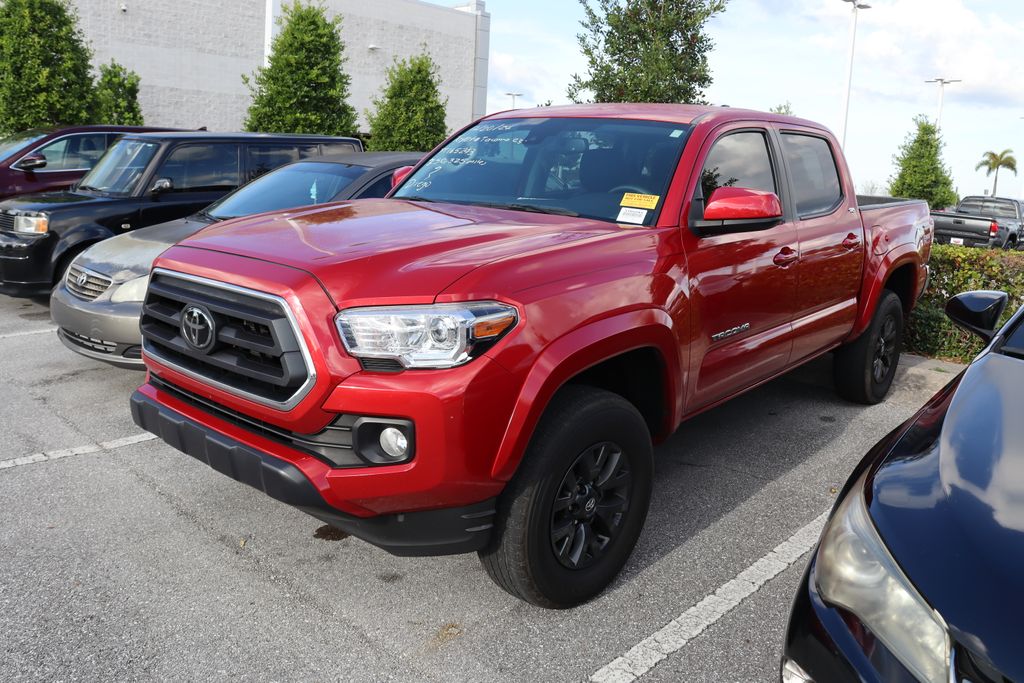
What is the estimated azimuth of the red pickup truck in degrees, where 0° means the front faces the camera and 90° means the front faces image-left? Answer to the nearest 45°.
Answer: approximately 45°

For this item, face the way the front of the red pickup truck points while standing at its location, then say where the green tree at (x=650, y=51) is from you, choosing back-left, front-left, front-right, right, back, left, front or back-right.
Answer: back-right

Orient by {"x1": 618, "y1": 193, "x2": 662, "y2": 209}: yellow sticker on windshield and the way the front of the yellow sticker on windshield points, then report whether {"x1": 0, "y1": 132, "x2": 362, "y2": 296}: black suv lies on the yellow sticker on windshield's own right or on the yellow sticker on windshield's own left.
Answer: on the yellow sticker on windshield's own right

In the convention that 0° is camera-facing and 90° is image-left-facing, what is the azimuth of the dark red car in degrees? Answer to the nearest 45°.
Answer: approximately 45°

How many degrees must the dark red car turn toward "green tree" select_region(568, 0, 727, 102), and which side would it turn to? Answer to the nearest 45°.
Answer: approximately 135° to its left

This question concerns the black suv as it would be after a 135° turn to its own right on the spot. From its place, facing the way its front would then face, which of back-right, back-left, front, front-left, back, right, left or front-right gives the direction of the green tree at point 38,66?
front

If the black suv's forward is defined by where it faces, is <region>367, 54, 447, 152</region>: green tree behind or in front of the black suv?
behind

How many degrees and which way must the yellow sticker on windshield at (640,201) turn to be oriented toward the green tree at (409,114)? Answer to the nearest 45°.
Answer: approximately 135° to its right
